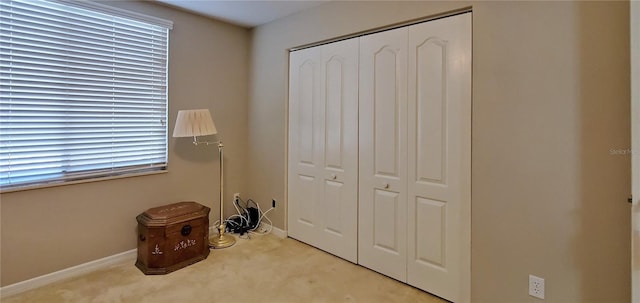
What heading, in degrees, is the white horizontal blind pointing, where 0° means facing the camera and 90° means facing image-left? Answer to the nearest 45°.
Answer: approximately 315°

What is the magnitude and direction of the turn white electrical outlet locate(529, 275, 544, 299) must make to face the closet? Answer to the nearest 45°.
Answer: approximately 45° to its right

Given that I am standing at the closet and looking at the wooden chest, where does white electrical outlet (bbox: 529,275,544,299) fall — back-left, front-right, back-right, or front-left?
back-left

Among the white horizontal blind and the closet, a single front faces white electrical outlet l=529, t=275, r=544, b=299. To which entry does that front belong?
the white horizontal blind

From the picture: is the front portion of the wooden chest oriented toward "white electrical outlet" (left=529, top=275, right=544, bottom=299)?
yes

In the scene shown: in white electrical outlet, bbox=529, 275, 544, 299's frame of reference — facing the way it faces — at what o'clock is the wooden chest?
The wooden chest is roughly at 1 o'clock from the white electrical outlet.
